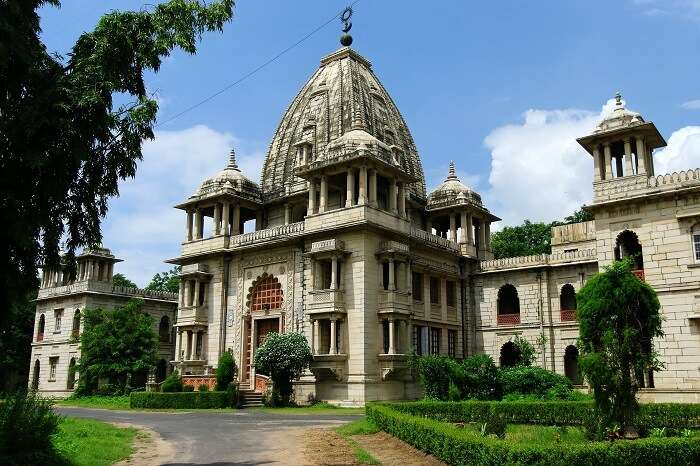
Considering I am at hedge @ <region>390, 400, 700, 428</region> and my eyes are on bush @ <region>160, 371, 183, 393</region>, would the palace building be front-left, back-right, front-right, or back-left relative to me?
front-right

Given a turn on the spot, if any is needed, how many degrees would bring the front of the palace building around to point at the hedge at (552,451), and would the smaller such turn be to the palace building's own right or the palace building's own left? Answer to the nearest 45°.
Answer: approximately 45° to the palace building's own left

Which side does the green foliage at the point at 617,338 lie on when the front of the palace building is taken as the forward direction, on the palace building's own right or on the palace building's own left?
on the palace building's own left

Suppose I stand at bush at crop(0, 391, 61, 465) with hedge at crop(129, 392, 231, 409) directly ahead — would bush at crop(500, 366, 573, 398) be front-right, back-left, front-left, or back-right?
front-right

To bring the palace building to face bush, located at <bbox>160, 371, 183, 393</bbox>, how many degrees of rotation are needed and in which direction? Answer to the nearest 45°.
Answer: approximately 45° to its right

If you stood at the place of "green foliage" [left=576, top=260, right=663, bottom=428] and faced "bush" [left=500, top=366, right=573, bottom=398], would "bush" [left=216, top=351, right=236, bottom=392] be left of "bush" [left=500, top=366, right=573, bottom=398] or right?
left

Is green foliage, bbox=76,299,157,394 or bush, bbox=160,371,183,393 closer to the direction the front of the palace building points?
the bush

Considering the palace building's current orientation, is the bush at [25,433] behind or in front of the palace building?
in front

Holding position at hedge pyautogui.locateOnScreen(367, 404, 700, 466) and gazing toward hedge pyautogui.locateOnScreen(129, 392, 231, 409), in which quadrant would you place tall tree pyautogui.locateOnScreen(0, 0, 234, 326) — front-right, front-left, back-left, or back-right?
front-left
